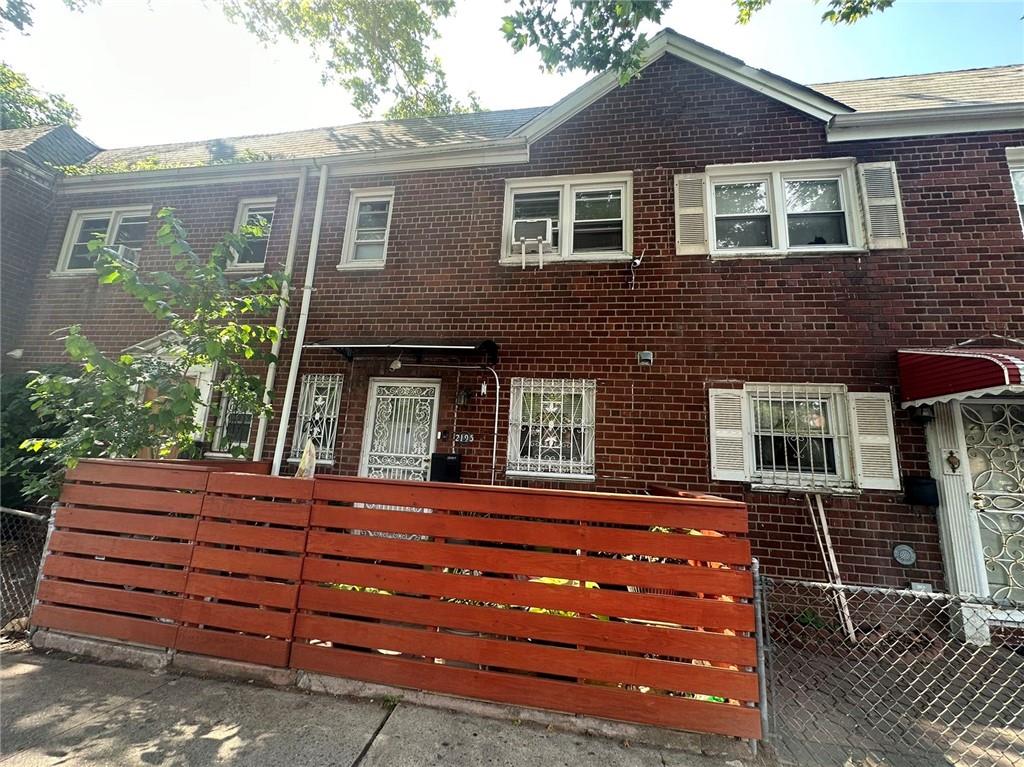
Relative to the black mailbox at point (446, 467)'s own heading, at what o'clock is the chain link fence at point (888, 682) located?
The chain link fence is roughly at 10 o'clock from the black mailbox.

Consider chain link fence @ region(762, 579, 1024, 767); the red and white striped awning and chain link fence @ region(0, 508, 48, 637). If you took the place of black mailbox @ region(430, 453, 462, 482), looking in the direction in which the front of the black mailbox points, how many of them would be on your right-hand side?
1

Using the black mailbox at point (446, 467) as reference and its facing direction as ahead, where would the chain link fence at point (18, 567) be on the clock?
The chain link fence is roughly at 3 o'clock from the black mailbox.

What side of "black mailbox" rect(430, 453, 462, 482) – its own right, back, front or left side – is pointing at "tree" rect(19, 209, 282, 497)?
right

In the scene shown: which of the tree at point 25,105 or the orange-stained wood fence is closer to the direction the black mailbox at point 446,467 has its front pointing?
the orange-stained wood fence

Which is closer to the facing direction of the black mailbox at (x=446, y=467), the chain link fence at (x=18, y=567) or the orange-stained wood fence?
the orange-stained wood fence

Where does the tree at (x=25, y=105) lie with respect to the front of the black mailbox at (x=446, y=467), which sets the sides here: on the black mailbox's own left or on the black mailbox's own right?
on the black mailbox's own right

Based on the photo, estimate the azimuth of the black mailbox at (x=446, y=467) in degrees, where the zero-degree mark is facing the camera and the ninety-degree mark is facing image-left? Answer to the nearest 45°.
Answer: approximately 0°

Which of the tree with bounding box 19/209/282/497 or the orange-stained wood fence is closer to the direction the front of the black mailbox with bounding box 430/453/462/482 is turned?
the orange-stained wood fence

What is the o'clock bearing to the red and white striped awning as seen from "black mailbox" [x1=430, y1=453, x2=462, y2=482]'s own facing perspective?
The red and white striped awning is roughly at 10 o'clock from the black mailbox.

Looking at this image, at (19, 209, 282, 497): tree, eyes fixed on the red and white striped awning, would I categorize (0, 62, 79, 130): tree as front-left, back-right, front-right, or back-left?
back-left

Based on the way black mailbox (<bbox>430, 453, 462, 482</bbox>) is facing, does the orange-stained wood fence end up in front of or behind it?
in front
